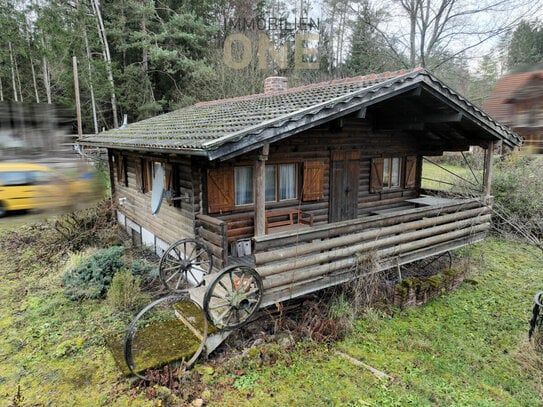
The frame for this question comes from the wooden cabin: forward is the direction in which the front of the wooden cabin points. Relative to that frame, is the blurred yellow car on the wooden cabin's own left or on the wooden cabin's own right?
on the wooden cabin's own right

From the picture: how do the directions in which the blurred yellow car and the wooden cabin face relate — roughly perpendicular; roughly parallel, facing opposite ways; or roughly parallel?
roughly perpendicular

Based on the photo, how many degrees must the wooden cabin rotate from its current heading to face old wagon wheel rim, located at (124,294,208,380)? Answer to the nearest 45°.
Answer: approximately 90° to its right

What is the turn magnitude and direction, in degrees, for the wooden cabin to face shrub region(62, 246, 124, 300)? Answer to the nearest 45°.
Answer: approximately 135° to its right

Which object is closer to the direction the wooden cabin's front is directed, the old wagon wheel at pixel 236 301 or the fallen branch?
the fallen branch

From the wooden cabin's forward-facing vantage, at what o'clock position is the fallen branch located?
The fallen branch is roughly at 1 o'clock from the wooden cabin.
